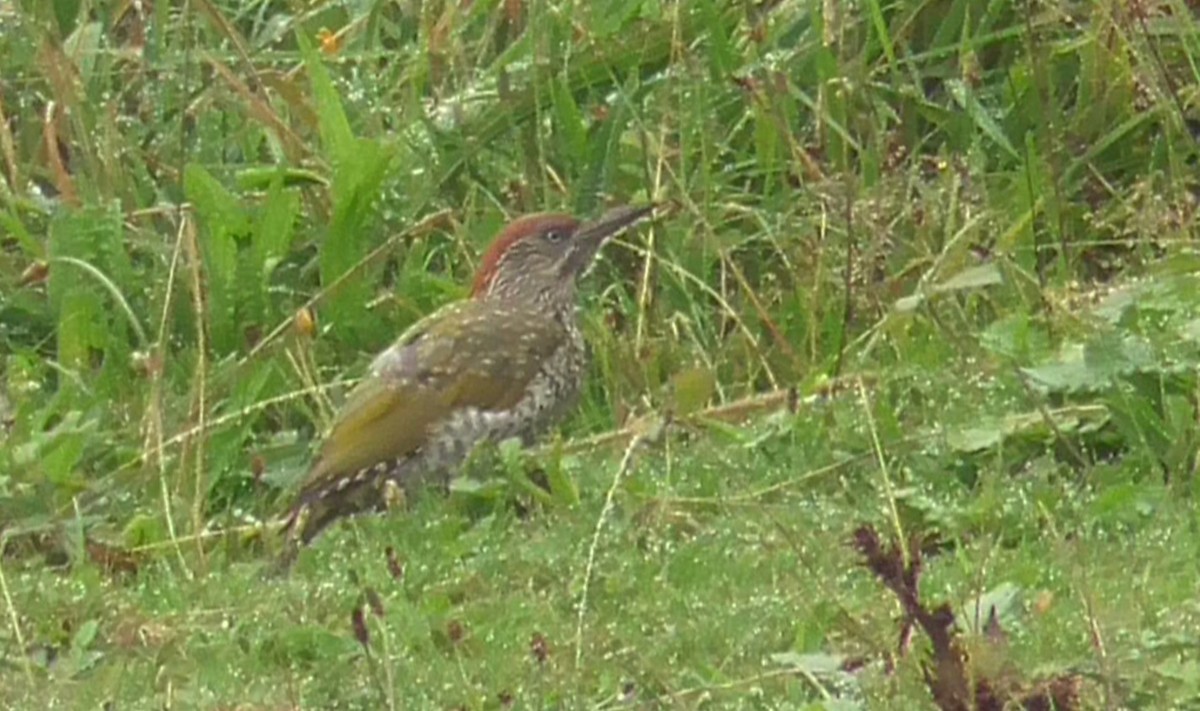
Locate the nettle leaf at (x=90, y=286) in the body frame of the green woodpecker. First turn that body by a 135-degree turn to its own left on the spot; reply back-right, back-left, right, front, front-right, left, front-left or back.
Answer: front

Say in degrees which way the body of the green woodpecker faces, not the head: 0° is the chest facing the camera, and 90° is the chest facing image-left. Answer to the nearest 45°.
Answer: approximately 270°
